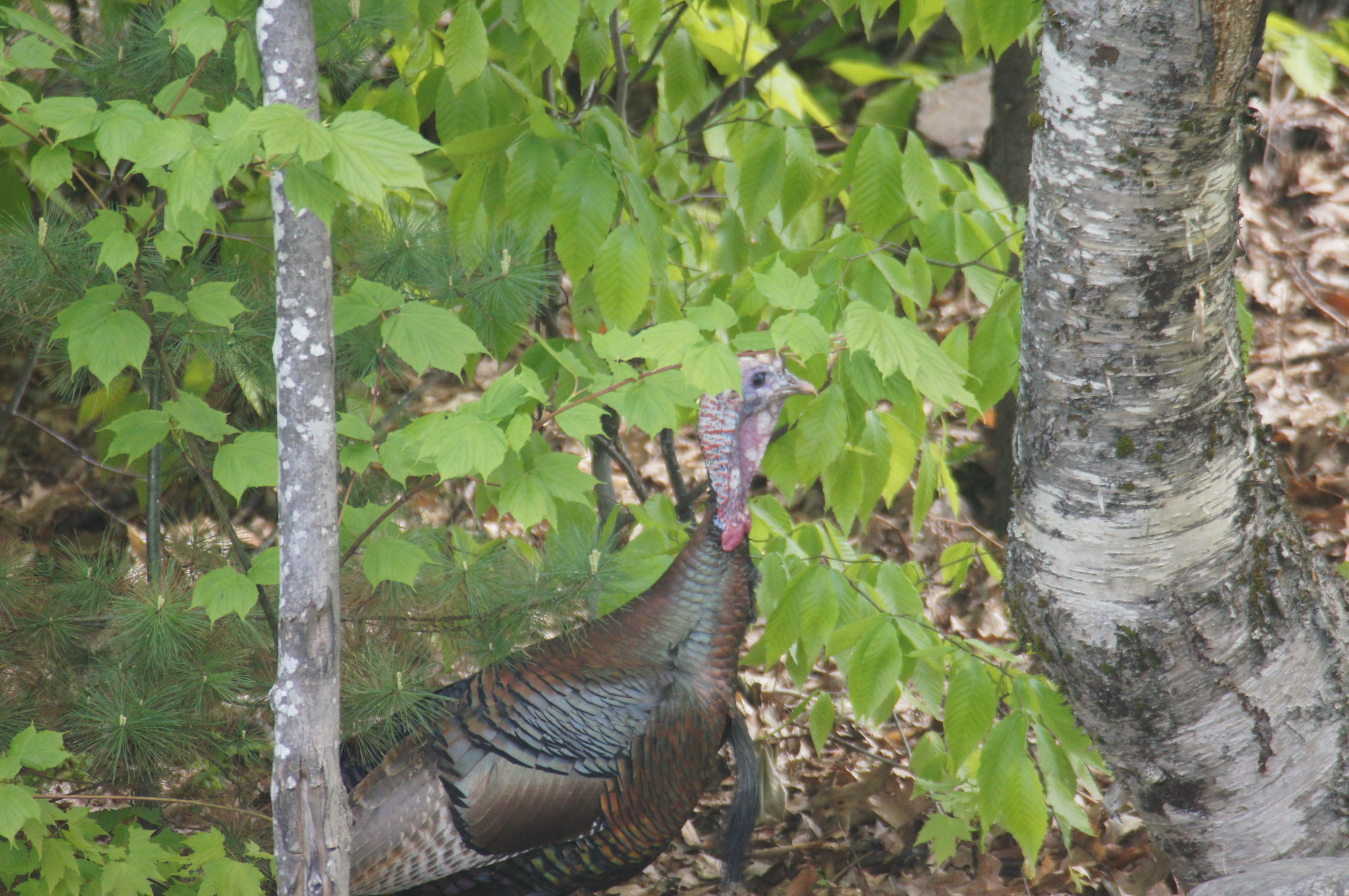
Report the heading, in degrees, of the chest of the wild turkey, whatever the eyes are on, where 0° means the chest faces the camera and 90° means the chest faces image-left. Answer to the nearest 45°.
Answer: approximately 270°

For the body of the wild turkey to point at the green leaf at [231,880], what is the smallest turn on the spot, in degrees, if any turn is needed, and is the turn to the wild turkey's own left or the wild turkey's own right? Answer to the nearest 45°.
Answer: approximately 135° to the wild turkey's own right

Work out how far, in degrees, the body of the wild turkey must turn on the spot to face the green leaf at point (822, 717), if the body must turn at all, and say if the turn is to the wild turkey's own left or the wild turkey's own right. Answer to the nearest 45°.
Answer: approximately 45° to the wild turkey's own left

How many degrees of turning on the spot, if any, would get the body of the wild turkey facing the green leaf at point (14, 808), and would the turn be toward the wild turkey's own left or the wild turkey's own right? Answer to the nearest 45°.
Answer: approximately 135° to the wild turkey's own right

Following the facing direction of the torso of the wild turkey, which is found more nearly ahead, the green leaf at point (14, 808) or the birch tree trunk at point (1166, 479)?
the birch tree trunk
